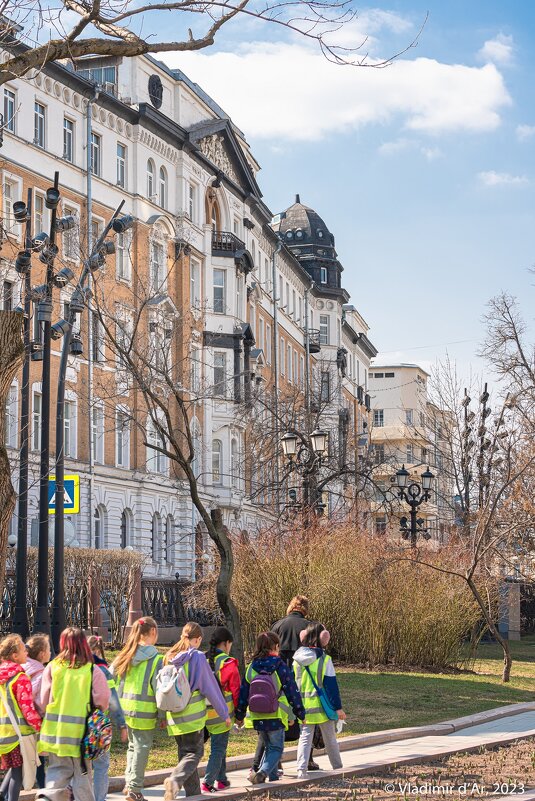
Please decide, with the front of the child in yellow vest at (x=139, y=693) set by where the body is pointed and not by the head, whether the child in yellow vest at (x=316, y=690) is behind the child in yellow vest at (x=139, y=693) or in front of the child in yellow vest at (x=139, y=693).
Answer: in front

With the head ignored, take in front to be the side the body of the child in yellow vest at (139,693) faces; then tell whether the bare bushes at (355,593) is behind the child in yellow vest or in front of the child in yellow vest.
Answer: in front

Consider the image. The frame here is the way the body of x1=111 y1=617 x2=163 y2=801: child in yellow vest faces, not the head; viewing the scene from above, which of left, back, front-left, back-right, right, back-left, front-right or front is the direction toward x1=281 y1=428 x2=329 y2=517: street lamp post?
front-left

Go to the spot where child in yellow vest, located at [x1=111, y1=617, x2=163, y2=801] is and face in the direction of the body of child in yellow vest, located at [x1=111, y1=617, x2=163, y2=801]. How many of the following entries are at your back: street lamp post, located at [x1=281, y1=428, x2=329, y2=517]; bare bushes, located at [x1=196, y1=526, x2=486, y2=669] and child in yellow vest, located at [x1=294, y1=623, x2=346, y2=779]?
0

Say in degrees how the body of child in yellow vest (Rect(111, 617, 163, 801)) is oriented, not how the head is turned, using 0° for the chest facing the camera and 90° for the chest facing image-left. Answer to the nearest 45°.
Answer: approximately 225°
